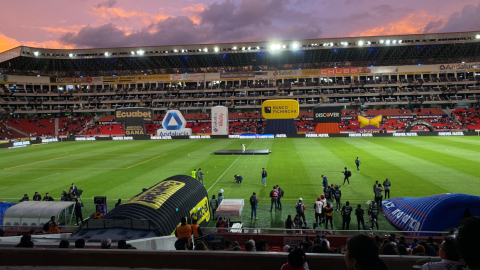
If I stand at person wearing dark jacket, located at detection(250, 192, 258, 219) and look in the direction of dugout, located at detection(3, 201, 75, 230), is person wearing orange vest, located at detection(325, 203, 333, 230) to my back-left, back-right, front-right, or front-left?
back-left

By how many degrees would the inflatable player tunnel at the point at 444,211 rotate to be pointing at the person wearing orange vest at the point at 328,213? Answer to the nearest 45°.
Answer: approximately 45° to its left

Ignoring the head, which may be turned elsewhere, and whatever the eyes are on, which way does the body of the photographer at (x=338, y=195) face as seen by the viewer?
away from the camera

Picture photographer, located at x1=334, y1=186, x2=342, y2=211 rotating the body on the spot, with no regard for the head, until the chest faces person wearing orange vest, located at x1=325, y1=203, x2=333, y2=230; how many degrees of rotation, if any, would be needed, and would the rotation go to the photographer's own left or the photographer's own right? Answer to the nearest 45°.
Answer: approximately 180°
